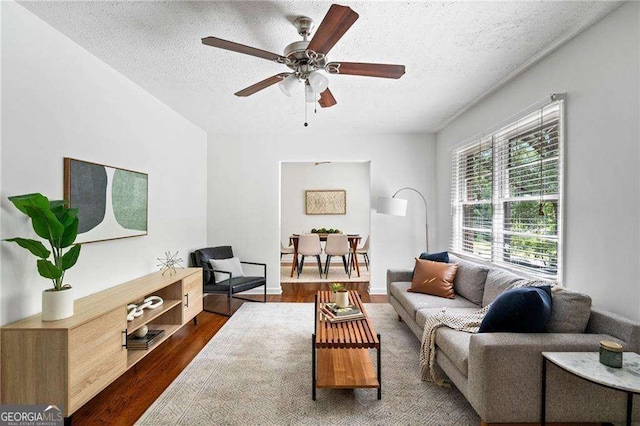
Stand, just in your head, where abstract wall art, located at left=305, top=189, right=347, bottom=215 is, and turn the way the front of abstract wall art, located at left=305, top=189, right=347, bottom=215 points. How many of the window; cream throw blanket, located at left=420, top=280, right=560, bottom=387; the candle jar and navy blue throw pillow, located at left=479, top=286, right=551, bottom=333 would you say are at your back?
0

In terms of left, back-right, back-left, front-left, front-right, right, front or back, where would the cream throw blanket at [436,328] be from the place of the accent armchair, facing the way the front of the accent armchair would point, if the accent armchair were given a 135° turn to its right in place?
back-left

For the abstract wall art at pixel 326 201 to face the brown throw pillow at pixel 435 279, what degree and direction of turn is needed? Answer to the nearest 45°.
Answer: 0° — it already faces it

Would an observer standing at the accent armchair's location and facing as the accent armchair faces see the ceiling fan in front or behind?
in front

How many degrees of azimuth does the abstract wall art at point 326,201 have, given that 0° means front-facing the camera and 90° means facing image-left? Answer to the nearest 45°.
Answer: approximately 0°

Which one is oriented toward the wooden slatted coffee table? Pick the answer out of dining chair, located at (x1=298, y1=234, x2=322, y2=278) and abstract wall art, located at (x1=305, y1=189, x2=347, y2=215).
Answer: the abstract wall art

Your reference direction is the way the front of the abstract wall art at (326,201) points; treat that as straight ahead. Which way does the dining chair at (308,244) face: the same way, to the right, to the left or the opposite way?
the opposite way

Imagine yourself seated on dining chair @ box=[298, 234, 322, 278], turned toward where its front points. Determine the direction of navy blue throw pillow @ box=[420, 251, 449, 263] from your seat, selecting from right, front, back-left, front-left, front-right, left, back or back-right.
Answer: back-right

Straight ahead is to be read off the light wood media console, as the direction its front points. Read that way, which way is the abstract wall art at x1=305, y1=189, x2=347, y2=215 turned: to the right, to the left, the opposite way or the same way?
to the right

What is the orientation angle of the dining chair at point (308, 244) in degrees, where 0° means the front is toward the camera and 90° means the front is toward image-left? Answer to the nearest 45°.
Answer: approximately 180°

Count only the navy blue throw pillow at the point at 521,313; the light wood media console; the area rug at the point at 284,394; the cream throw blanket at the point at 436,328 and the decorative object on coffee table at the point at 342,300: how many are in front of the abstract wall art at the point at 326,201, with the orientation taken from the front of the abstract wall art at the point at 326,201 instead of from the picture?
5

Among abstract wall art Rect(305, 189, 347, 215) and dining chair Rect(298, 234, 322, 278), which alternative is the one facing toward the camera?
the abstract wall art

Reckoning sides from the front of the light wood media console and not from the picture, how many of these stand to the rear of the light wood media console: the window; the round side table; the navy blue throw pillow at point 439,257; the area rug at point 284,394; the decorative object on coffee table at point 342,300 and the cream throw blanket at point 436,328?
0

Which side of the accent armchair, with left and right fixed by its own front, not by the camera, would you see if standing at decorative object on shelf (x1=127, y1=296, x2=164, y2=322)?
right

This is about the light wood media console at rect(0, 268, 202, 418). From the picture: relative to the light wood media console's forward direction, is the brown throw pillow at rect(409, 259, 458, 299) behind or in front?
in front

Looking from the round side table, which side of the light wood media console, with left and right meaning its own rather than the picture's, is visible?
front

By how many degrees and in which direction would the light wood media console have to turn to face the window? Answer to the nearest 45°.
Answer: approximately 45° to its left

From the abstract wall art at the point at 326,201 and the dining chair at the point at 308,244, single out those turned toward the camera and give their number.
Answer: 1

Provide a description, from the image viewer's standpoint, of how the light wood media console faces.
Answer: facing the viewer and to the right of the viewer

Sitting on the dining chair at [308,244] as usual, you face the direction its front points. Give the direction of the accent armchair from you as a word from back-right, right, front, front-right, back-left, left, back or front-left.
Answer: back-left

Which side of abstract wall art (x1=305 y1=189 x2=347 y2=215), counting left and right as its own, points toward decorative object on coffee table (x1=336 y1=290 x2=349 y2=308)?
front
